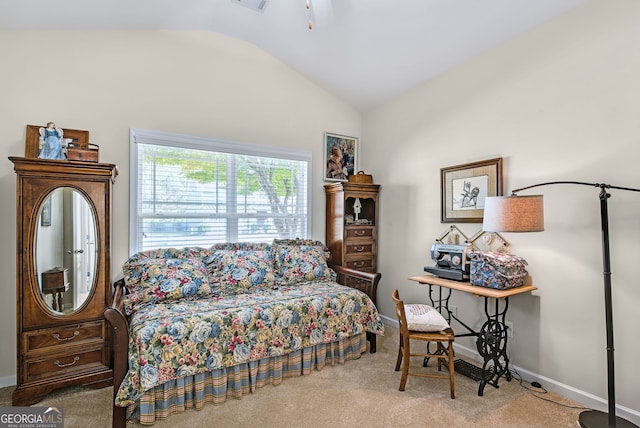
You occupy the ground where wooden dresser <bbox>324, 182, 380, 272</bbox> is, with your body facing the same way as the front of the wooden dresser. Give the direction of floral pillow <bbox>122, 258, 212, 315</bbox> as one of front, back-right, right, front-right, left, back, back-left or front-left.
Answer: right

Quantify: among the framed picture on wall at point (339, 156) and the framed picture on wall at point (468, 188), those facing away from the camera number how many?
0

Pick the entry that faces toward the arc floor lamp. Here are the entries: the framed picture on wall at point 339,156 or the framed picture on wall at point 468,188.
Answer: the framed picture on wall at point 339,156

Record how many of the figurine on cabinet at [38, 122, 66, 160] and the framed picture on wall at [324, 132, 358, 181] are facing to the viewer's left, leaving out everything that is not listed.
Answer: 0

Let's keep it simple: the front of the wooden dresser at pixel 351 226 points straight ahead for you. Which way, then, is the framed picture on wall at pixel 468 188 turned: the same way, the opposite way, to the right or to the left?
to the right

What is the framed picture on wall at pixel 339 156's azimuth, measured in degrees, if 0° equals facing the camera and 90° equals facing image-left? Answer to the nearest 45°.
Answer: approximately 315°

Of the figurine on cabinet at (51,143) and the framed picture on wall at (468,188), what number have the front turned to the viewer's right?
0

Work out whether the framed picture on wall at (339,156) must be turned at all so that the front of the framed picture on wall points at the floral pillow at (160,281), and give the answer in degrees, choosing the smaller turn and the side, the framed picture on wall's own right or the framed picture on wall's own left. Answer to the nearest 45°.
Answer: approximately 90° to the framed picture on wall's own right

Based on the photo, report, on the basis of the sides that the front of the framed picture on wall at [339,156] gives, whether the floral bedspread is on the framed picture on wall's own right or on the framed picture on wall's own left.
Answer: on the framed picture on wall's own right

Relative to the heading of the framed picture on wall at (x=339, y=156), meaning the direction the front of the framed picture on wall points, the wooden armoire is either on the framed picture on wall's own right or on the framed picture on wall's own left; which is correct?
on the framed picture on wall's own right

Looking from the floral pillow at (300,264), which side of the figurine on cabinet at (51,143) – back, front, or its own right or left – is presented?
left

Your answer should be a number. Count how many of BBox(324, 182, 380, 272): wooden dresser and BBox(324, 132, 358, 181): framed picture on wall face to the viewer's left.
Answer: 0

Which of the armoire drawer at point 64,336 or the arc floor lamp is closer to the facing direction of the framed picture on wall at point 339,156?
the arc floor lamp
